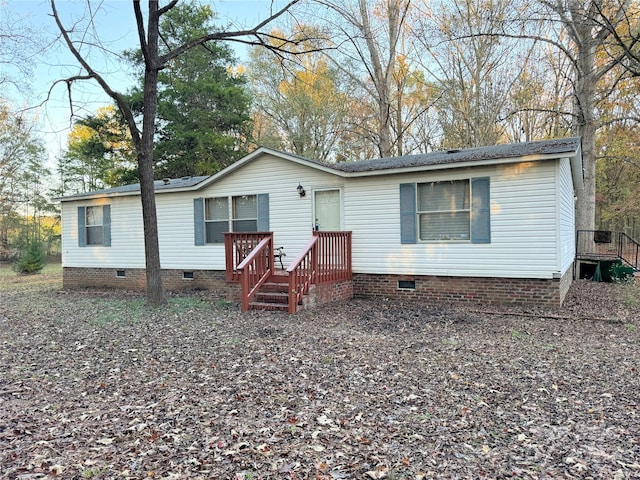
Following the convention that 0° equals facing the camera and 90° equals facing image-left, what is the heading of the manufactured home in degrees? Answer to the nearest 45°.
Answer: approximately 45°

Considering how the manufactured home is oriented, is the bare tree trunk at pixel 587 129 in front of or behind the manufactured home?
behind
